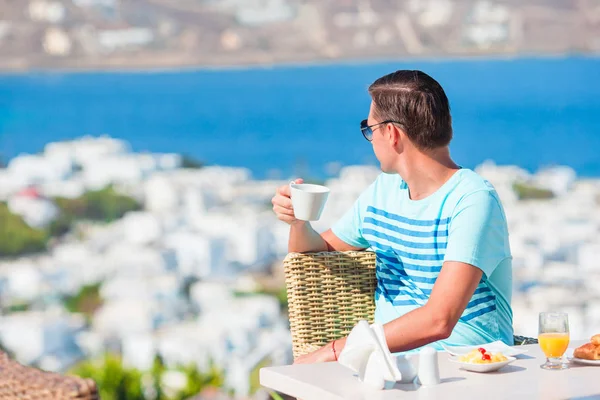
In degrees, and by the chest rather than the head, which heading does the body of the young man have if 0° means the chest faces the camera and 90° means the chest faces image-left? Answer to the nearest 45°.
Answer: approximately 45°

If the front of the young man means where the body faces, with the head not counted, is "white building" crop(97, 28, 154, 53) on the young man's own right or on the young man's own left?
on the young man's own right

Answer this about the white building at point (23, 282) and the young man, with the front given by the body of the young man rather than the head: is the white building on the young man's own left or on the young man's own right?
on the young man's own right

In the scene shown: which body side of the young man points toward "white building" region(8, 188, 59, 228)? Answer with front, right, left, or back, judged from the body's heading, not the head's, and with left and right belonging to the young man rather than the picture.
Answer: right

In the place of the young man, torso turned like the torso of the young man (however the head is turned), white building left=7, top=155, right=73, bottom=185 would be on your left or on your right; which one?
on your right

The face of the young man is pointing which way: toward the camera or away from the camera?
away from the camera
